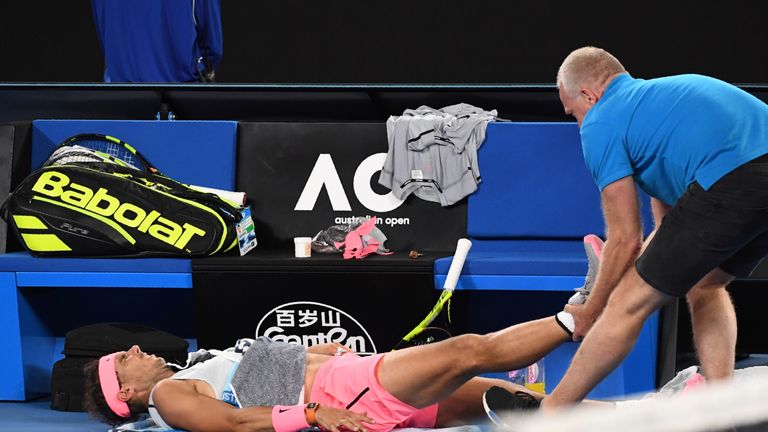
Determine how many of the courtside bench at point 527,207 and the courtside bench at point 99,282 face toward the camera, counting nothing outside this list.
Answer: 2

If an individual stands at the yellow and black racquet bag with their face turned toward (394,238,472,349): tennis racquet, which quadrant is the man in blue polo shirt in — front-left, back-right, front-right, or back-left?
front-right

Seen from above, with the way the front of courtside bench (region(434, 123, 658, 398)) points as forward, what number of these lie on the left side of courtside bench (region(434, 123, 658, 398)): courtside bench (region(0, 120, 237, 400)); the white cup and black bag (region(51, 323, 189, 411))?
0

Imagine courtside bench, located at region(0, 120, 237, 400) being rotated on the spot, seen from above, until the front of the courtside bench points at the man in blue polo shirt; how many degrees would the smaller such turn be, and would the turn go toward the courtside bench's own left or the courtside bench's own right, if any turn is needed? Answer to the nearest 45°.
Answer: approximately 45° to the courtside bench's own left

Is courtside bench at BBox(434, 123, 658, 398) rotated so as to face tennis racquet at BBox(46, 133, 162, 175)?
no

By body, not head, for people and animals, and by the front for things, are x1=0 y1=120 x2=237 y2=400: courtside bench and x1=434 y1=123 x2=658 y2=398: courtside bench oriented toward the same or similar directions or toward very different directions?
same or similar directions

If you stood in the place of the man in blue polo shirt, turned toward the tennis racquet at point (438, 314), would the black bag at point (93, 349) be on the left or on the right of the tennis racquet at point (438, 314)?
left

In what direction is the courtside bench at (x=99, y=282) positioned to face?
toward the camera

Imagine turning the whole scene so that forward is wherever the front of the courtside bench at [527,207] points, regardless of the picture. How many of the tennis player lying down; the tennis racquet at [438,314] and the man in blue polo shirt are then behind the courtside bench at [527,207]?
0

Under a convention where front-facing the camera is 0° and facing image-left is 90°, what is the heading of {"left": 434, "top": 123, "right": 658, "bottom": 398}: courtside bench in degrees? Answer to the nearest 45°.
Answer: approximately 0°

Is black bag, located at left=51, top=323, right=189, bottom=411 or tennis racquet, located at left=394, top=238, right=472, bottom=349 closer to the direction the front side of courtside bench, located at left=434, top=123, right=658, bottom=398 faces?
the tennis racquet

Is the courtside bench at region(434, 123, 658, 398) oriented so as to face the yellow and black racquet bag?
no

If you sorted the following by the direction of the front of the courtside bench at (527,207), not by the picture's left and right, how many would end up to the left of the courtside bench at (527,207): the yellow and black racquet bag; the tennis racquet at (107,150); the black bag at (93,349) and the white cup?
0

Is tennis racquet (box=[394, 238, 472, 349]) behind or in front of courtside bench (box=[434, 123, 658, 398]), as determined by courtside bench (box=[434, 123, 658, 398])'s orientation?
in front

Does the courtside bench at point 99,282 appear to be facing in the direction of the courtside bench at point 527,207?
no

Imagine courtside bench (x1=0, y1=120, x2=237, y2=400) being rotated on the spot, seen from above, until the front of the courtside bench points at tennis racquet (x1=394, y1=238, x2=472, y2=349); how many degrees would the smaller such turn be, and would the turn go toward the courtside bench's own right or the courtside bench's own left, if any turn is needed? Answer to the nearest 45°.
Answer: approximately 45° to the courtside bench's own left

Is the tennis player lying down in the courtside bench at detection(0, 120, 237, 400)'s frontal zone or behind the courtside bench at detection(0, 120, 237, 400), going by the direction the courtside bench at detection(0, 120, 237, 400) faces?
frontal zone

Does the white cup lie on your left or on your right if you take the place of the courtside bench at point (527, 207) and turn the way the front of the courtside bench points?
on your right
